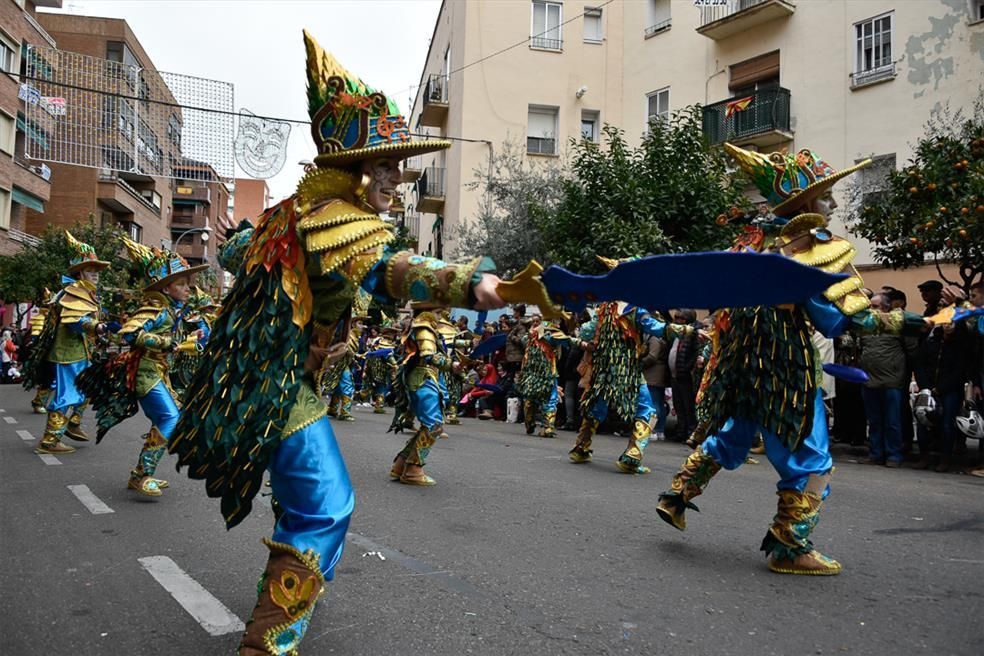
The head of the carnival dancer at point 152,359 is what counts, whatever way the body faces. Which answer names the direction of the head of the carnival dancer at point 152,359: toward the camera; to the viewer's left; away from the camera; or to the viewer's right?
to the viewer's right

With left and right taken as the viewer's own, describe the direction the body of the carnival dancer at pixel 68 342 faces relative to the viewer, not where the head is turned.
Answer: facing to the right of the viewer

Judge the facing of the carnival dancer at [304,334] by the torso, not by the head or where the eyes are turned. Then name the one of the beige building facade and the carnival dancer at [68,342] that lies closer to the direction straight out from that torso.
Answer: the beige building facade

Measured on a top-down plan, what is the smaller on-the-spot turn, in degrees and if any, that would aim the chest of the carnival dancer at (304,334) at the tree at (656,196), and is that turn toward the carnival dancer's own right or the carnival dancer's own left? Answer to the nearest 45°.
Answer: approximately 45° to the carnival dancer's own left

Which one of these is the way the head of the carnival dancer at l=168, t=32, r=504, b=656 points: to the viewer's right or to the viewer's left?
to the viewer's right

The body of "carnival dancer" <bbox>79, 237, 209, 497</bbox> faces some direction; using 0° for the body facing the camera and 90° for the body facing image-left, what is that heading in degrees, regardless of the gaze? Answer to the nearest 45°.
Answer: approximately 270°

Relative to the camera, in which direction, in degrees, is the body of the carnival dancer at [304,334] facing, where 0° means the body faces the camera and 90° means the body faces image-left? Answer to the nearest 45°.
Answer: approximately 270°
